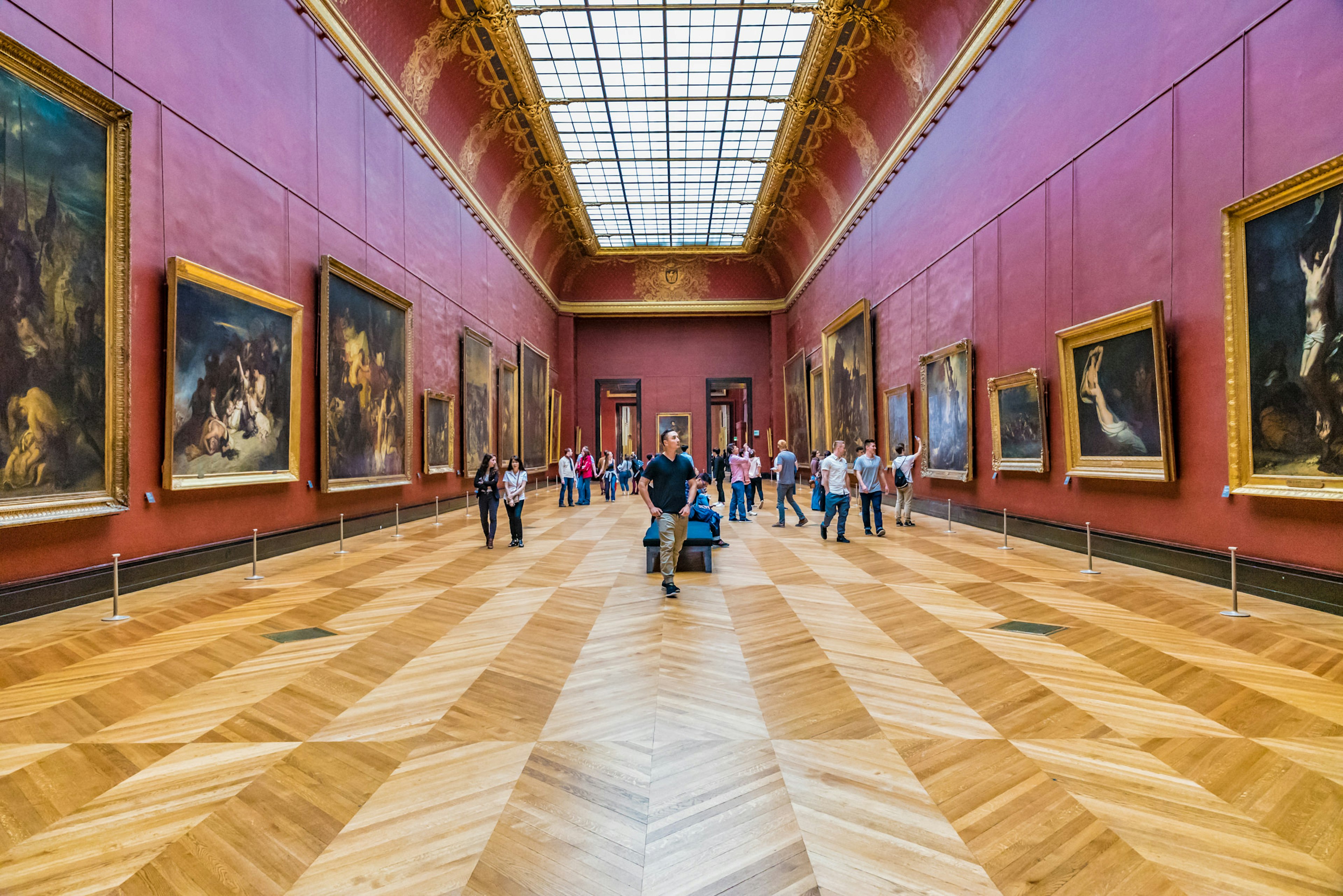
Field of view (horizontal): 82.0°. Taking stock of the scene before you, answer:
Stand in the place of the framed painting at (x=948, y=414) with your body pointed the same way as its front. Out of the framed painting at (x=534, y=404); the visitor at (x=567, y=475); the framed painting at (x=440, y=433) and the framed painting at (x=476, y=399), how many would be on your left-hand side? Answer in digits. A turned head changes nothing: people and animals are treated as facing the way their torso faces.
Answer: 0

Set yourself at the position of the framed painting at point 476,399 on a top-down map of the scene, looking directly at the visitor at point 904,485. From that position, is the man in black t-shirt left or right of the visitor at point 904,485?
right

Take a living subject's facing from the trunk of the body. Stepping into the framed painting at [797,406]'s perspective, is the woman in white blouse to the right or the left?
on its left

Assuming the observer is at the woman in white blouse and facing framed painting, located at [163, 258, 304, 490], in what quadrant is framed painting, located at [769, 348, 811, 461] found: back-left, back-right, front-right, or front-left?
back-right

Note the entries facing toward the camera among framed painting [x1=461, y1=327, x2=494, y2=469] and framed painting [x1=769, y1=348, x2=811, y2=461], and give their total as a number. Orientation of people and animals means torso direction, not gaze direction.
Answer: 0

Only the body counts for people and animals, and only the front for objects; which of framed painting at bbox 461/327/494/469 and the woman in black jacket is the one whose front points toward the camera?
the woman in black jacket

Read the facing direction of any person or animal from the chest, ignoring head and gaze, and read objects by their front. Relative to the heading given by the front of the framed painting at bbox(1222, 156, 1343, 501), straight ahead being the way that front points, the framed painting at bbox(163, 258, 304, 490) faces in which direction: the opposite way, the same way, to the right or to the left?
the opposite way

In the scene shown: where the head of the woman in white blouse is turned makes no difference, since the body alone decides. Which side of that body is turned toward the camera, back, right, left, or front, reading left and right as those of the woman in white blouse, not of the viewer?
front

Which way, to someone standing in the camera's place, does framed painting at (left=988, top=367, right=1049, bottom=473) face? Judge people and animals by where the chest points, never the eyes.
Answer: facing the viewer and to the left of the viewer

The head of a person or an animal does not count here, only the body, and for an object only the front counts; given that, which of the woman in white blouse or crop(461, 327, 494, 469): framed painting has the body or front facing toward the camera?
the woman in white blouse

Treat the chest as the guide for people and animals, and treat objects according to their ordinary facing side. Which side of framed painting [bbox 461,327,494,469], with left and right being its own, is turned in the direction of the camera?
right

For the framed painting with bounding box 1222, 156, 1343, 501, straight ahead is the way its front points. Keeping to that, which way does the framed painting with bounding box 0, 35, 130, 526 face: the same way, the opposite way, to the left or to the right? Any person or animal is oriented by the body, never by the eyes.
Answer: the opposite way

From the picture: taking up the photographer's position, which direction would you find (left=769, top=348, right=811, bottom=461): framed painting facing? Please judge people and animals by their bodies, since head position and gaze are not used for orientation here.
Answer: facing to the left of the viewer

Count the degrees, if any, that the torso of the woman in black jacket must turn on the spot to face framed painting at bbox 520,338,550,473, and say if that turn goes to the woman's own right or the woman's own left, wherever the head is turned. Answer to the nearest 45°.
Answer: approximately 180°

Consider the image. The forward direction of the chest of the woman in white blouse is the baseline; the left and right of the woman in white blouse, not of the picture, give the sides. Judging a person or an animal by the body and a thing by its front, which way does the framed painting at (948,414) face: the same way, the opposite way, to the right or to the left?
to the right

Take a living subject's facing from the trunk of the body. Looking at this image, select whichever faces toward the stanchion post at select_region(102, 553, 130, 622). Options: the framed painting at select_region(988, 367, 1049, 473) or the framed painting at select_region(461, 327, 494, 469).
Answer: the framed painting at select_region(988, 367, 1049, 473)

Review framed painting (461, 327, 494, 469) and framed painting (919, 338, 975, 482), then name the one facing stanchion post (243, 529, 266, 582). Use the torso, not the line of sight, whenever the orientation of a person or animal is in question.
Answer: framed painting (919, 338, 975, 482)

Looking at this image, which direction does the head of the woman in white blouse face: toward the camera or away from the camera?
toward the camera

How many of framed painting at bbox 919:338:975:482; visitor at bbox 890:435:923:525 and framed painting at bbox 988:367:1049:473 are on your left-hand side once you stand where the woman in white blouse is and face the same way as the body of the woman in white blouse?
3

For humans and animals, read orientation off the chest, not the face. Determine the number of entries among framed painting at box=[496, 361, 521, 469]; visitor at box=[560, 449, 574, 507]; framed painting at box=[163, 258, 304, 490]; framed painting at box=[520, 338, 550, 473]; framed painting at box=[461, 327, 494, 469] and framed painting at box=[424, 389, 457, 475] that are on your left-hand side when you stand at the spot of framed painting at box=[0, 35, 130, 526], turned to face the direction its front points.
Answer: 6
